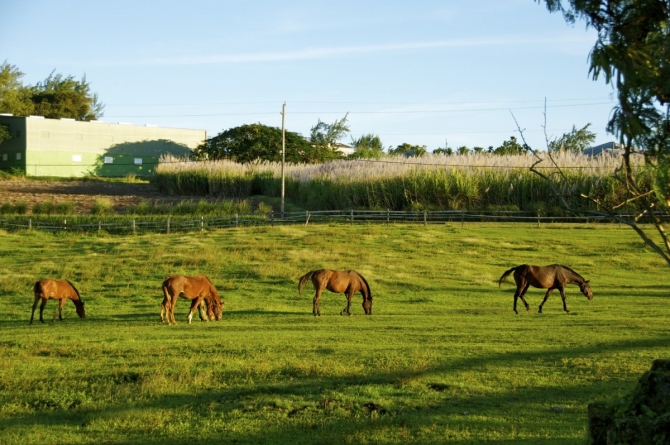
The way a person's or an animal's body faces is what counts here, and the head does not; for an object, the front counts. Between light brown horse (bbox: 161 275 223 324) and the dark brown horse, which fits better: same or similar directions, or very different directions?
same or similar directions

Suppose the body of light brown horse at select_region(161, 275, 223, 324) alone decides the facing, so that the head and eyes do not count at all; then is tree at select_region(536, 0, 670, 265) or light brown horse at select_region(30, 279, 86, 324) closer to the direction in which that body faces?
the tree

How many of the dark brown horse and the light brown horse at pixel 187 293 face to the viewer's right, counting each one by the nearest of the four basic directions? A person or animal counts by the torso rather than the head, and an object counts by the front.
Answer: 2

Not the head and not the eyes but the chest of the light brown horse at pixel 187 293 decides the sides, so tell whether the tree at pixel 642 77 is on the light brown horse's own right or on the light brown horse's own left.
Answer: on the light brown horse's own right

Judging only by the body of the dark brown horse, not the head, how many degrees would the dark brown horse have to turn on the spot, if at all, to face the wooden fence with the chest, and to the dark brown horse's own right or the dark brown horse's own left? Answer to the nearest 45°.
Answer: approximately 135° to the dark brown horse's own left

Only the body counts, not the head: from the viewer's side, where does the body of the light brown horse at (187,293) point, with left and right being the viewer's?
facing to the right of the viewer

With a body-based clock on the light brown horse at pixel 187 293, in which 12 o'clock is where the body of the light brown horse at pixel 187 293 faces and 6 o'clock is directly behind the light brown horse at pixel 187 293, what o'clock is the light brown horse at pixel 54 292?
the light brown horse at pixel 54 292 is roughly at 7 o'clock from the light brown horse at pixel 187 293.

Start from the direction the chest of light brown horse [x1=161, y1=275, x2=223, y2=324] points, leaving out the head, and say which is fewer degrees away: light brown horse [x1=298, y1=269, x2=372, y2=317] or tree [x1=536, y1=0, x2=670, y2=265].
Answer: the light brown horse

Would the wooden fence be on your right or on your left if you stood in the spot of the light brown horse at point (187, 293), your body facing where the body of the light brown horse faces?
on your left

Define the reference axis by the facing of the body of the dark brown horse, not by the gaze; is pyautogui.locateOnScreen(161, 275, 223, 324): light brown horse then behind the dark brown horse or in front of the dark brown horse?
behind

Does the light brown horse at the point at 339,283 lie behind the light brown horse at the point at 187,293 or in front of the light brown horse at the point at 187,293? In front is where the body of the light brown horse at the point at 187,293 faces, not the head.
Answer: in front

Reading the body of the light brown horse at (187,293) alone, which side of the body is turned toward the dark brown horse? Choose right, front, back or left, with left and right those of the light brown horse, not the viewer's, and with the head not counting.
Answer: front

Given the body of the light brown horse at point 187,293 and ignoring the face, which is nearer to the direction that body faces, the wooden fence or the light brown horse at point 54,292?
the wooden fence

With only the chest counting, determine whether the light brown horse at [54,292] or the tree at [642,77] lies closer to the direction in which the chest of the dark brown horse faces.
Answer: the tree

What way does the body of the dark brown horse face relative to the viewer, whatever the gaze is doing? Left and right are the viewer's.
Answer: facing to the right of the viewer
